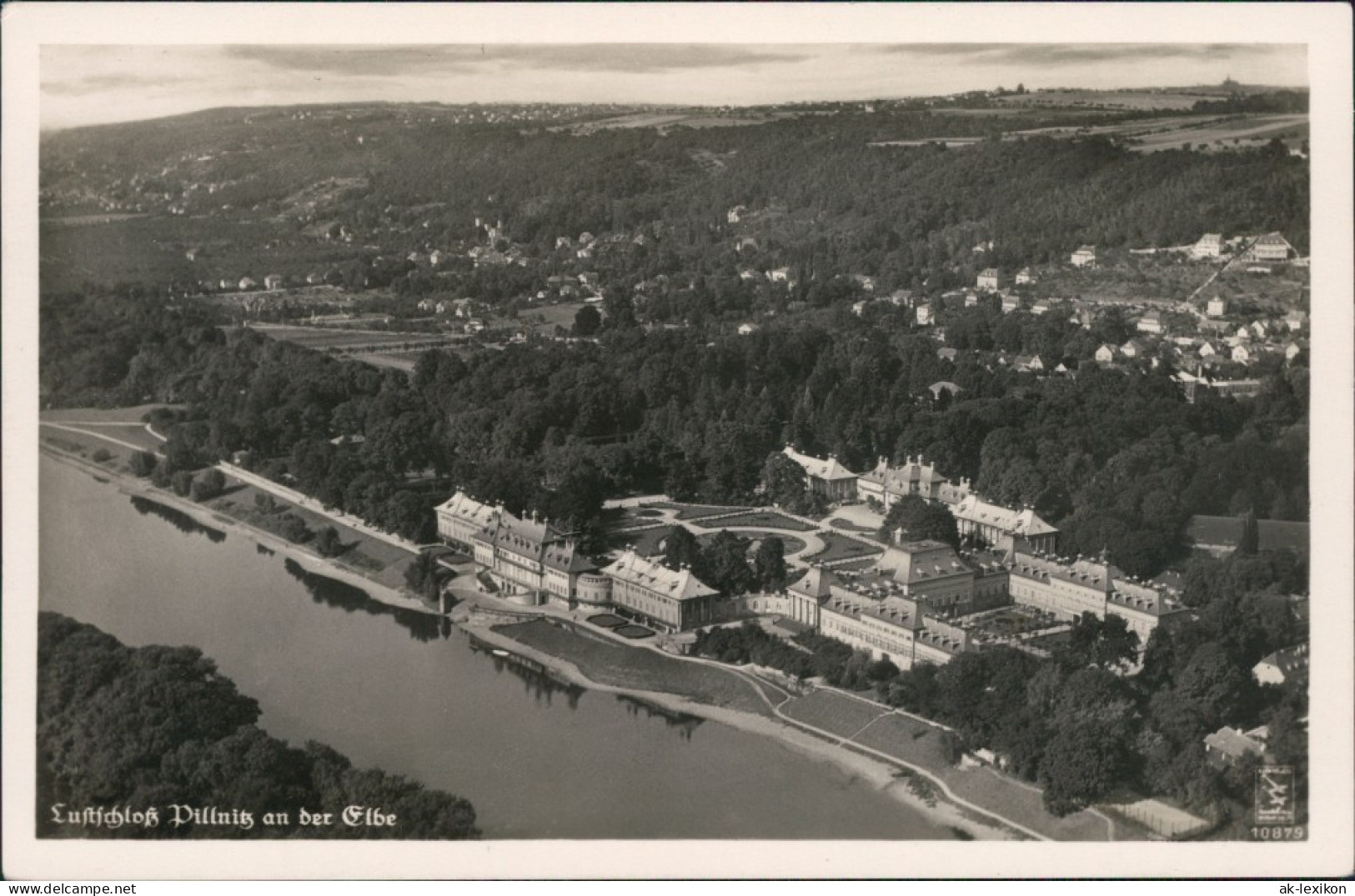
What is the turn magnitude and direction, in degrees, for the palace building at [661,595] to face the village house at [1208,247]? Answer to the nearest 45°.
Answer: approximately 180°

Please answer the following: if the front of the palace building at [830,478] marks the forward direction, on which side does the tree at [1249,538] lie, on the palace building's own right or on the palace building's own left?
on the palace building's own left

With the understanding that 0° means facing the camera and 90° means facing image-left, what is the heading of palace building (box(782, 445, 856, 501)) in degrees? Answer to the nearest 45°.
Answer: approximately 45°
